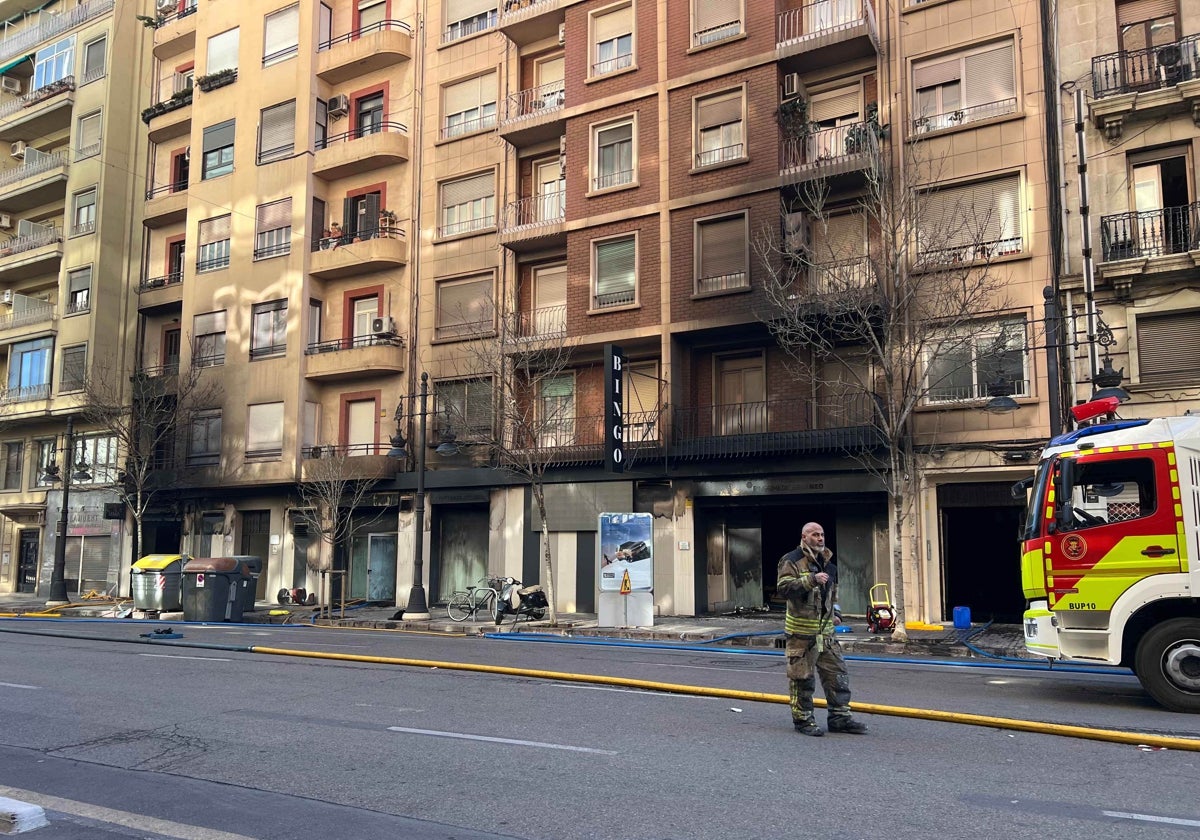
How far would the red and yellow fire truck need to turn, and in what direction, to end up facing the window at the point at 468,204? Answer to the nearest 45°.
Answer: approximately 45° to its right

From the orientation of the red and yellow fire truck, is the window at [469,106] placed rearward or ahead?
ahead

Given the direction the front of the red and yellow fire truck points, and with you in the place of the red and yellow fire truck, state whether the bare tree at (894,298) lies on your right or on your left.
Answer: on your right

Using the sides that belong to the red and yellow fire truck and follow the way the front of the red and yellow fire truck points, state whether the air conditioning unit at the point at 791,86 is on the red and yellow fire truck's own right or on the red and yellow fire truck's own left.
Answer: on the red and yellow fire truck's own right

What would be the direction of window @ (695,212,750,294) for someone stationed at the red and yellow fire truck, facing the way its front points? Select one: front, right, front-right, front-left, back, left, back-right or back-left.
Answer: front-right

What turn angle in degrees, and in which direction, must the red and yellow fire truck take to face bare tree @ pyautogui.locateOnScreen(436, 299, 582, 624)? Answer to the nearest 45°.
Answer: approximately 45° to its right

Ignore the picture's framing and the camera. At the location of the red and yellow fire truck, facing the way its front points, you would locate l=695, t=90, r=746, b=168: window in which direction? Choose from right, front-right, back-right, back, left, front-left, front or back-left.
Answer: front-right

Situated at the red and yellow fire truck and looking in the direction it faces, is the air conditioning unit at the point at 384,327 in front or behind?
in front

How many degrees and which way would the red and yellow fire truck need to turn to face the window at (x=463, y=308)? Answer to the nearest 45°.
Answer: approximately 45° to its right

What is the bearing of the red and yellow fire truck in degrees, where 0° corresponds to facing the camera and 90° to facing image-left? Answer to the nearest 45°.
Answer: approximately 90°
